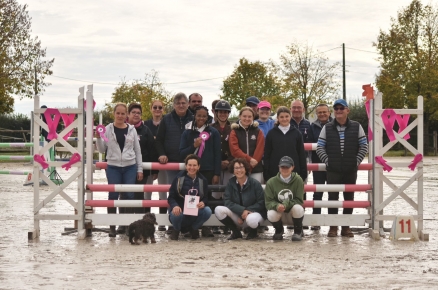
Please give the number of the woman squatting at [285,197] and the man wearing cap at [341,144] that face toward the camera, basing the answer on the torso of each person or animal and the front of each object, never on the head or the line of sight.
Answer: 2

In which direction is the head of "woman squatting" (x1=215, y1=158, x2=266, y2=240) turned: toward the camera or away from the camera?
toward the camera

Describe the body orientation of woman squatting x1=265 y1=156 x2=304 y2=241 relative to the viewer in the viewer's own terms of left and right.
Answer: facing the viewer

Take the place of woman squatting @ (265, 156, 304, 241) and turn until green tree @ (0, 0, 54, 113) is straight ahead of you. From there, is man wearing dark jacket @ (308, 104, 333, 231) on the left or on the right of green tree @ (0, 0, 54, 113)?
right

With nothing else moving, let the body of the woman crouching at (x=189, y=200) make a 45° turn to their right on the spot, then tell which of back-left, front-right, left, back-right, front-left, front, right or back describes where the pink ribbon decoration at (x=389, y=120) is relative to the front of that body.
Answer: back-left

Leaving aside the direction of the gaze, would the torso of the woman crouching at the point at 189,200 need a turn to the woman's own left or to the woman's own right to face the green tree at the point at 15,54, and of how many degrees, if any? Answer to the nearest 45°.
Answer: approximately 180°

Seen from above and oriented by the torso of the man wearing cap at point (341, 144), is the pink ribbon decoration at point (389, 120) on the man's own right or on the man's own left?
on the man's own left

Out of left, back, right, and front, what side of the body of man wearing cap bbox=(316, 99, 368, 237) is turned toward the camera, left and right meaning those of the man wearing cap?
front

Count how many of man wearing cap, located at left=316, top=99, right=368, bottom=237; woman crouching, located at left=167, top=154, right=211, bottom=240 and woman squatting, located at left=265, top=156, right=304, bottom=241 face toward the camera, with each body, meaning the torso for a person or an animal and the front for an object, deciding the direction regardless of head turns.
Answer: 3

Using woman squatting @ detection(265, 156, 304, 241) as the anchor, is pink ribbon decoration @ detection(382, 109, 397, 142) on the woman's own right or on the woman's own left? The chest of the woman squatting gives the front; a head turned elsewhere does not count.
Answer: on the woman's own left

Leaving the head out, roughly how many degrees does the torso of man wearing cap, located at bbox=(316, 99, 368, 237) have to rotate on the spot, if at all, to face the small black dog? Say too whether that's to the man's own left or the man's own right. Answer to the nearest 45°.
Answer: approximately 45° to the man's own right

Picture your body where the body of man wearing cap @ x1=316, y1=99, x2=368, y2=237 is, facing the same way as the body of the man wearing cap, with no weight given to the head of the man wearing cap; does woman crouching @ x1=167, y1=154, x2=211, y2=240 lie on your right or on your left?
on your right

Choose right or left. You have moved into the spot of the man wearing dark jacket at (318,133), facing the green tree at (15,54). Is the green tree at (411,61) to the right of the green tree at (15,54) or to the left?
right

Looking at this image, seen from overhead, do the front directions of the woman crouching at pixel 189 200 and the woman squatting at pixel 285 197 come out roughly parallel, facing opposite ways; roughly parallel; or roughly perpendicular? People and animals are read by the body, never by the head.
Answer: roughly parallel

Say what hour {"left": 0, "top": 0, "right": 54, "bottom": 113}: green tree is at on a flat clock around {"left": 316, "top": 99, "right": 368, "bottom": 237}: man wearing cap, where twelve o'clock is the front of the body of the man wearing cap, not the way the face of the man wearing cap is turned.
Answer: The green tree is roughly at 5 o'clock from the man wearing cap.

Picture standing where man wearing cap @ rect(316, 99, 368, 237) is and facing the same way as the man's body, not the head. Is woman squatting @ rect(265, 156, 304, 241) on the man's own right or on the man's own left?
on the man's own right

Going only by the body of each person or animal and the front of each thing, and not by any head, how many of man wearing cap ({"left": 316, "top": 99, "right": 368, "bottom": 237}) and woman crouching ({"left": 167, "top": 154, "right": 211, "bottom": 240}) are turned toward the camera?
2

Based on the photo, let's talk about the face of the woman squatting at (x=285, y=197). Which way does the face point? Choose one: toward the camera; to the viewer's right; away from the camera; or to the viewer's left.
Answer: toward the camera
